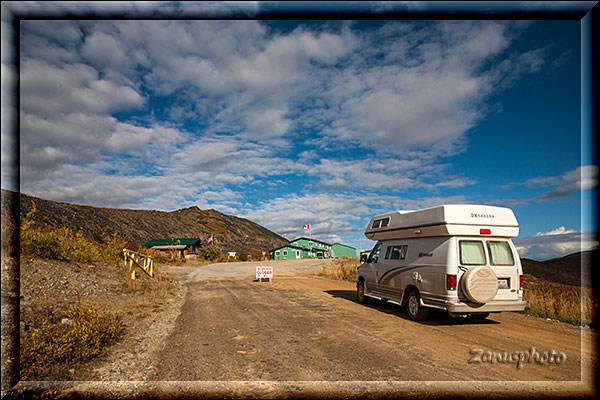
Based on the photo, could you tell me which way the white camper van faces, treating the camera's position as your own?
facing away from the viewer and to the left of the viewer

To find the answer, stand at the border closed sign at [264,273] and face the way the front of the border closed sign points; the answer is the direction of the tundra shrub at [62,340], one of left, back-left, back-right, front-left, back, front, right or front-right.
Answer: front

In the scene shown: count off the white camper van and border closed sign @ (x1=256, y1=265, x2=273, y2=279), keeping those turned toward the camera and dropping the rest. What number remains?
1

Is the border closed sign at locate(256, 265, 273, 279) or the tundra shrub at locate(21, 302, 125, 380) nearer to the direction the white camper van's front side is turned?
the border closed sign

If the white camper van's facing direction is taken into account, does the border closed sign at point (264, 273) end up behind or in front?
in front

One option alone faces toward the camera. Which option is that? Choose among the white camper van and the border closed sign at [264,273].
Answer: the border closed sign

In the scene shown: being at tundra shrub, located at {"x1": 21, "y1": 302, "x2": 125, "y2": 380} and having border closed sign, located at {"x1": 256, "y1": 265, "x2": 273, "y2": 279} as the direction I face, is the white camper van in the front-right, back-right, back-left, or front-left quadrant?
front-right

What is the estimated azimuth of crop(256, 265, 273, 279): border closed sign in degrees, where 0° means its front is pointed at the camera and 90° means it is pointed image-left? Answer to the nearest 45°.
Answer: approximately 0°

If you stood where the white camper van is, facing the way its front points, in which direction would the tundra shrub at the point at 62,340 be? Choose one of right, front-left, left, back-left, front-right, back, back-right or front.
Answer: left
